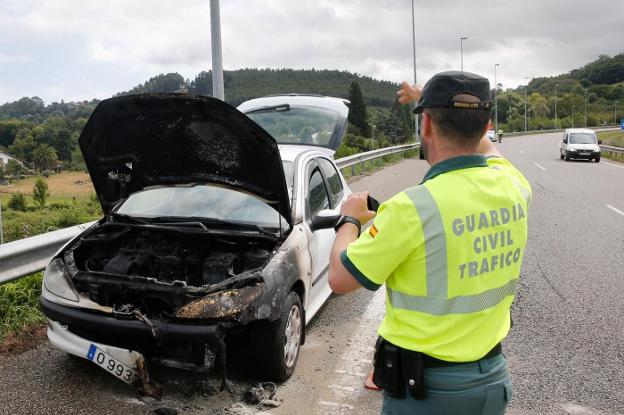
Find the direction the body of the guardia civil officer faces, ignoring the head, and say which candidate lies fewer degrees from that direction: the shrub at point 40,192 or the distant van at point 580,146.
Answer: the shrub

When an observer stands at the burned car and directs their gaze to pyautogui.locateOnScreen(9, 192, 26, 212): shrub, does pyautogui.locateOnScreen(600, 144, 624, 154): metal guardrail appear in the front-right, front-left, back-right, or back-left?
front-right

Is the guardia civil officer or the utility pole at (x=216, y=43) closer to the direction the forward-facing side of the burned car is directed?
the guardia civil officer

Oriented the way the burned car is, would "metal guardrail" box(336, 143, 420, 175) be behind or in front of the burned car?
behind

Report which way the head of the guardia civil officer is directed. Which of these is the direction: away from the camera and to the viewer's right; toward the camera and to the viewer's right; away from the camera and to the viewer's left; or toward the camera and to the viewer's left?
away from the camera and to the viewer's left

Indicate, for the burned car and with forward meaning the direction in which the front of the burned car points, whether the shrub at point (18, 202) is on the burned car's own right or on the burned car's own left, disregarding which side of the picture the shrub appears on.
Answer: on the burned car's own right

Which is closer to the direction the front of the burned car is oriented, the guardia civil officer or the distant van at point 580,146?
the guardia civil officer

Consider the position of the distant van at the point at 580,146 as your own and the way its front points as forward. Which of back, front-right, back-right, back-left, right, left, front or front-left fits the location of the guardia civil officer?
front

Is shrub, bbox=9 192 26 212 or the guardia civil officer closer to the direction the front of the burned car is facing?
the guardia civil officer

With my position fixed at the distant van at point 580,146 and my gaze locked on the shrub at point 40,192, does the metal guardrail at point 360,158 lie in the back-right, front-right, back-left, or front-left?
front-left

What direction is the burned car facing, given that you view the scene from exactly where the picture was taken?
facing the viewer and to the left of the viewer

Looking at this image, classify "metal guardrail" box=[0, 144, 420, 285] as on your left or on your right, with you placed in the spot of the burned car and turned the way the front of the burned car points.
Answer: on your right

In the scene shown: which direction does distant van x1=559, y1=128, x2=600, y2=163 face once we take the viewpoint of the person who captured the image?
facing the viewer

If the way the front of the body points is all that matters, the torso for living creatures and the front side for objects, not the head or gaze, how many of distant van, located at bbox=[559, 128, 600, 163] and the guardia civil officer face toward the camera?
1

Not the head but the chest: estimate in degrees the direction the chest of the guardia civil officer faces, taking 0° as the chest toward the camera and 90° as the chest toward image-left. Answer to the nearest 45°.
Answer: approximately 135°
